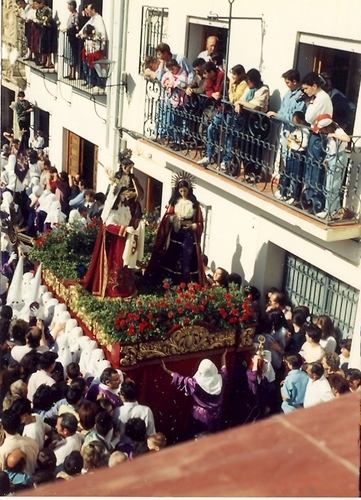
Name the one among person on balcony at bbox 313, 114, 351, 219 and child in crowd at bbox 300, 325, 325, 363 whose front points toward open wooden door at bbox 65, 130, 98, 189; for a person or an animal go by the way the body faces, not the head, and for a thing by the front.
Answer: the child in crowd

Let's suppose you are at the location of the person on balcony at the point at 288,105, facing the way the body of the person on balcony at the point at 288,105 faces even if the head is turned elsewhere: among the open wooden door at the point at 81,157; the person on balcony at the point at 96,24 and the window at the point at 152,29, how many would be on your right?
3

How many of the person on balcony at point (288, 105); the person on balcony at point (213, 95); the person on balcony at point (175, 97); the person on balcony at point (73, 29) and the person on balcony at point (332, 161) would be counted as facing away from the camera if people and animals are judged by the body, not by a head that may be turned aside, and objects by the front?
0

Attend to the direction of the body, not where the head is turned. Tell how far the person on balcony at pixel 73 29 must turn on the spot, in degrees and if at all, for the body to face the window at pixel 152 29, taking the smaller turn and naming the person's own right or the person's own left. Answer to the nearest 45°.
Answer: approximately 90° to the person's own left

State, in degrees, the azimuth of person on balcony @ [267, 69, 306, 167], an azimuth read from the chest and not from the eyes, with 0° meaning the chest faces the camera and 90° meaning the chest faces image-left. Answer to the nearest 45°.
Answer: approximately 45°

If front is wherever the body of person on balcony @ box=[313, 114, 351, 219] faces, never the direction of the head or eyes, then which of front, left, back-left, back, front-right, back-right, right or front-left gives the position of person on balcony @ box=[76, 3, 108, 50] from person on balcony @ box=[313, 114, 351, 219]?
right

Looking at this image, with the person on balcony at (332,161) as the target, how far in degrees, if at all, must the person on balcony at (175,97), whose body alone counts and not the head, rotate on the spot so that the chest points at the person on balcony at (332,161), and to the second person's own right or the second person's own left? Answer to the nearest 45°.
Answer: approximately 90° to the second person's own left

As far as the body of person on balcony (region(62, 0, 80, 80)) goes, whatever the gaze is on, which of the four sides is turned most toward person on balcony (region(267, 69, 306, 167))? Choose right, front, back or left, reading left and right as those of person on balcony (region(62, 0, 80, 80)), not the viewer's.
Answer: left

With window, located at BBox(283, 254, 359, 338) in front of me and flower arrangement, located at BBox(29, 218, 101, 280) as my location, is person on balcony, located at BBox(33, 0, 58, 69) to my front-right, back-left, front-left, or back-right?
back-left

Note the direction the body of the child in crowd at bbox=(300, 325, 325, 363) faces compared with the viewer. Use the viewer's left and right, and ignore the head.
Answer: facing away from the viewer and to the left of the viewer

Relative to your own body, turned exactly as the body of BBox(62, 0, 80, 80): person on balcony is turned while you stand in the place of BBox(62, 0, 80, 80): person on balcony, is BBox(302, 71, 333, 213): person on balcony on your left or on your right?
on your left

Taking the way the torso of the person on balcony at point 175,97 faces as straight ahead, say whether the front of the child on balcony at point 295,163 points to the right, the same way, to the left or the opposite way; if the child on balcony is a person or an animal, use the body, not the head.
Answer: the same way

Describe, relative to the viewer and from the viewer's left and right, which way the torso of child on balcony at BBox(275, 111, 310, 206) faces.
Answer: facing the viewer and to the left of the viewer

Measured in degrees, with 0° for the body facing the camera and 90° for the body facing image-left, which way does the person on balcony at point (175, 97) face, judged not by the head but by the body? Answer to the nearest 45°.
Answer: approximately 45°

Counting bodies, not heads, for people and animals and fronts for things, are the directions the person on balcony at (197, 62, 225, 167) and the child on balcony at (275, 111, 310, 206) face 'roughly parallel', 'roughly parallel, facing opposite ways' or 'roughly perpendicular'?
roughly parallel

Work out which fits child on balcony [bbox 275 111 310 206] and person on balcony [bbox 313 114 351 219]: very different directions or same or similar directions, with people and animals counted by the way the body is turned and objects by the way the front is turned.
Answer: same or similar directions
